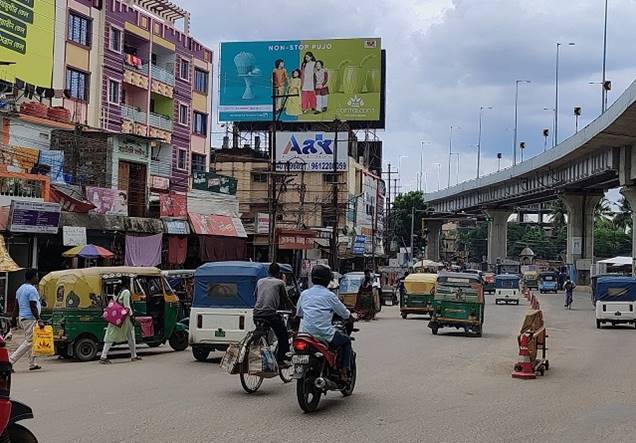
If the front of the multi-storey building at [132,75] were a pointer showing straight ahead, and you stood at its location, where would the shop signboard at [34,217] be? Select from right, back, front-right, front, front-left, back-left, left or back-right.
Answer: front-right

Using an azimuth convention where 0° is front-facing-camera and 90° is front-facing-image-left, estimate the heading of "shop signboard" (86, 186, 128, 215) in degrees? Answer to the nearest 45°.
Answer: approximately 315°

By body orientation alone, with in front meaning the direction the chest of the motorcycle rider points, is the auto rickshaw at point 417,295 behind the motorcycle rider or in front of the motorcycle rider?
in front

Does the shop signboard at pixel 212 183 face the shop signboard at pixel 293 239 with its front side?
no

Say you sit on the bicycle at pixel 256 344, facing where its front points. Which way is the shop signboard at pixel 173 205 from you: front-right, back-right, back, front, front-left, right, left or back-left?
front-left

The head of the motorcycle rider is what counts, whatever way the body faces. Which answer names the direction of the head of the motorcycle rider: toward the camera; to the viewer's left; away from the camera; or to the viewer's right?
away from the camera

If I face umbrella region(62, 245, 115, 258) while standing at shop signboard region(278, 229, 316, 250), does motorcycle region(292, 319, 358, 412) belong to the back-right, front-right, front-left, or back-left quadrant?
front-left

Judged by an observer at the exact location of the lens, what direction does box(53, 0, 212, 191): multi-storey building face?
facing the viewer and to the right of the viewer
